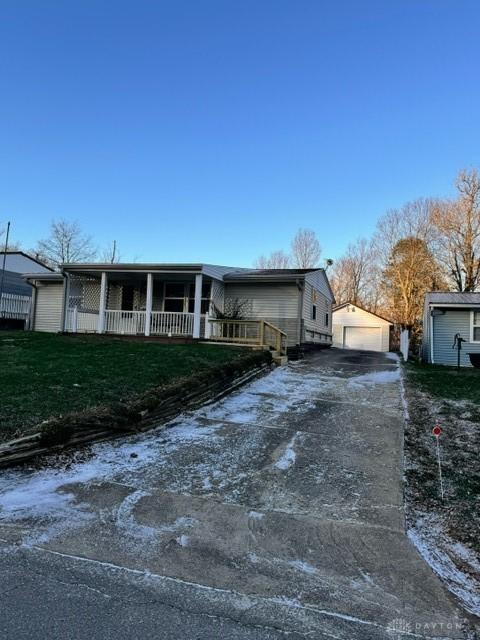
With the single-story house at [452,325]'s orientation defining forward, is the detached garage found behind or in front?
behind

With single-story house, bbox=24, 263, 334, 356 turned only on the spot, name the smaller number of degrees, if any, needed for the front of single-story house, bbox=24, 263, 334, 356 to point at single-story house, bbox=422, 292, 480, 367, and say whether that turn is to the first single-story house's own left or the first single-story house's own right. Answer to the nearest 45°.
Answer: approximately 90° to the first single-story house's own left

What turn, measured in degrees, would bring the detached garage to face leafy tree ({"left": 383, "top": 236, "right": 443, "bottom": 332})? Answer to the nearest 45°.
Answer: approximately 135° to its left

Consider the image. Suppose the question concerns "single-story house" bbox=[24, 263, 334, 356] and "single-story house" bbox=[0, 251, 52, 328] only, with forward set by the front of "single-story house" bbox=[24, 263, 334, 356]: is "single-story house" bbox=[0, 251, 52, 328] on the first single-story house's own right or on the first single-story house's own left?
on the first single-story house's own right

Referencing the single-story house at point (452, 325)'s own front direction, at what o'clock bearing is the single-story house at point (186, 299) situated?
the single-story house at point (186, 299) is roughly at 2 o'clock from the single-story house at point (452, 325).

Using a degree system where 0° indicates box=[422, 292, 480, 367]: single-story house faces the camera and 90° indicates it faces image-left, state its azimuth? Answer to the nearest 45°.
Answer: approximately 0°

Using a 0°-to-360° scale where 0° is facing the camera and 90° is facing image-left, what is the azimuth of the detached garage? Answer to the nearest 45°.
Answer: approximately 0°

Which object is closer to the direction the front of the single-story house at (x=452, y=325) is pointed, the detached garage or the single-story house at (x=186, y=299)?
the single-story house
